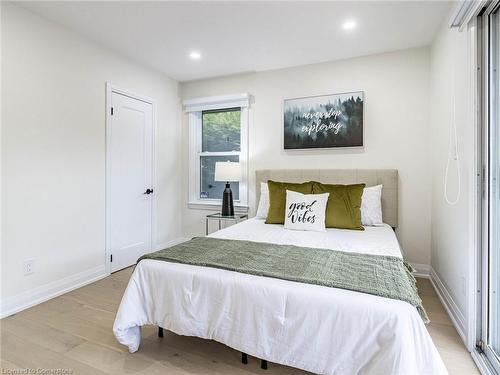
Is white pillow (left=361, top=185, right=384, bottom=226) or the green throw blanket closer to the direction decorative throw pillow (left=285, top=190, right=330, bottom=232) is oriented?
the green throw blanket

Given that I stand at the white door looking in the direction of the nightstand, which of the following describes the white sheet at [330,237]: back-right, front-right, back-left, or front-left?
front-right

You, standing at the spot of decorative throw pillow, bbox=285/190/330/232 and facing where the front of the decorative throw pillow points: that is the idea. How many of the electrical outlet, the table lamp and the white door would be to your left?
0

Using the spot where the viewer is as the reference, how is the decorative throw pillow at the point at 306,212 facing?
facing the viewer

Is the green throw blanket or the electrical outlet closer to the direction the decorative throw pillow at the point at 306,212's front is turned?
the green throw blanket

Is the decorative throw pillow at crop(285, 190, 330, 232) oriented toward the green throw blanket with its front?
yes

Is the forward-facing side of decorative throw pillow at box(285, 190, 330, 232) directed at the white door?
no

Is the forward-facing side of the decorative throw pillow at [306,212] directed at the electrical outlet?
no

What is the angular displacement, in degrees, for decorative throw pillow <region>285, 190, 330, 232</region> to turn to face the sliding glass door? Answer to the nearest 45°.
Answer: approximately 45° to its left

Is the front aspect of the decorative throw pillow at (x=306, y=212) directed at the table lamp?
no

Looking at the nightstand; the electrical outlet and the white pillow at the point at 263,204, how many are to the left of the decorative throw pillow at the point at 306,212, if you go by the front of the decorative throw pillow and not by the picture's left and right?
0
